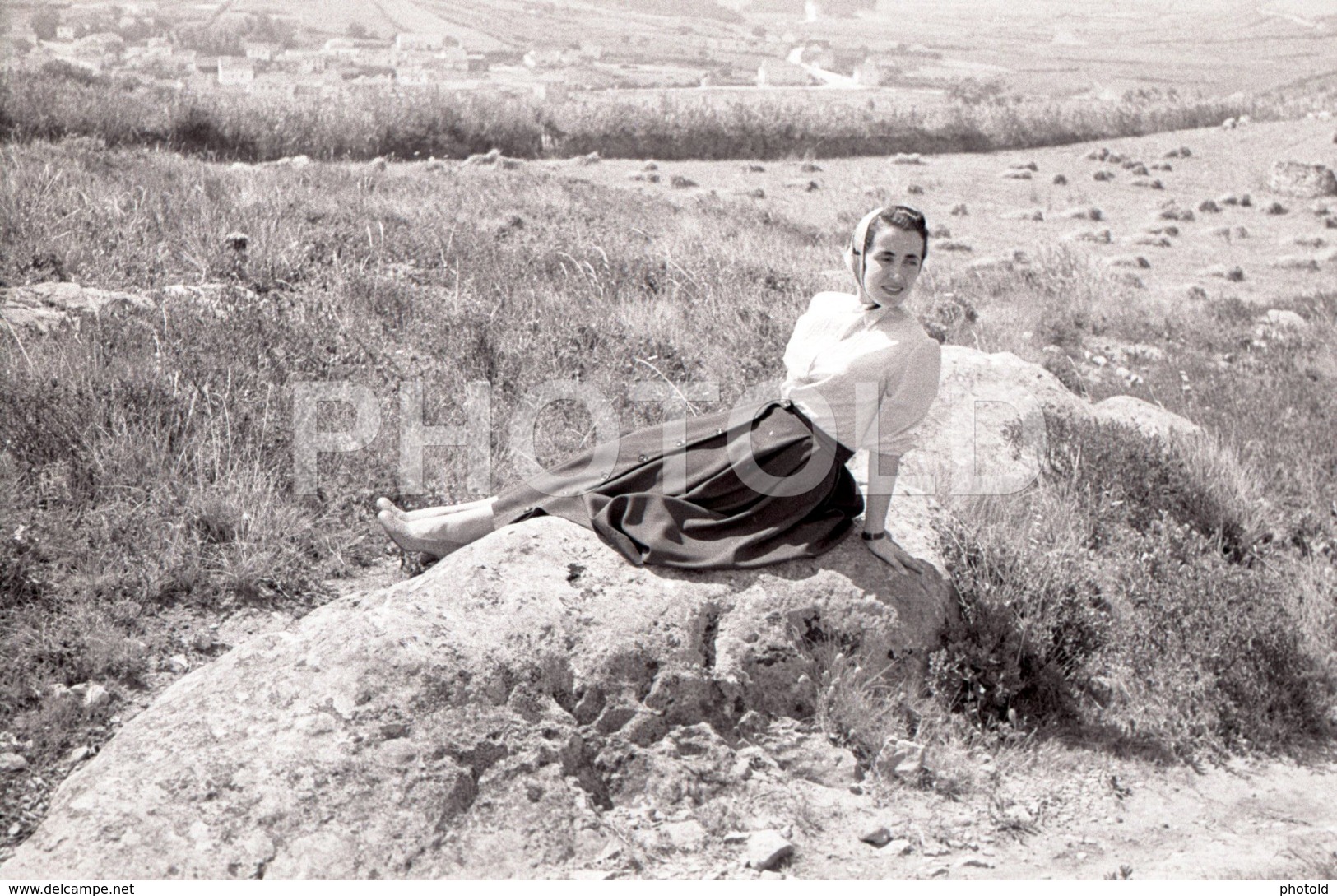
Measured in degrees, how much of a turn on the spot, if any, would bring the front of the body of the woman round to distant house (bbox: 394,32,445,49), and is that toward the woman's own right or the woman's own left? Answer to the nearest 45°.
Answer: approximately 135° to the woman's own right

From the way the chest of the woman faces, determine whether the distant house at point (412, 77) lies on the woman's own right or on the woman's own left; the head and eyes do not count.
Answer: on the woman's own right

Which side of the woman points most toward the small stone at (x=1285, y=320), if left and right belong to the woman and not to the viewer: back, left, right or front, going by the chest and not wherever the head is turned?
back

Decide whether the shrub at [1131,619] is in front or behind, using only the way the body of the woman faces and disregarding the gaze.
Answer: behind

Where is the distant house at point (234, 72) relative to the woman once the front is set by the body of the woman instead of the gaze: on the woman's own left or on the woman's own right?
on the woman's own right

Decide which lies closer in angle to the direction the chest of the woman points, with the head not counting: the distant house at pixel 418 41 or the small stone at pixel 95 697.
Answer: the small stone

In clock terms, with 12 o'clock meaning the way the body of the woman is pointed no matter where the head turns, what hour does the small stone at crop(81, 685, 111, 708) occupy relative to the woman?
The small stone is roughly at 1 o'clock from the woman.

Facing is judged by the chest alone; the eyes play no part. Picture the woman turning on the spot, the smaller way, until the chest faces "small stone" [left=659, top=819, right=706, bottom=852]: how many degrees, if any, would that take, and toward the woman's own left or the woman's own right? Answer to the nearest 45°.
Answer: approximately 45° to the woman's own left

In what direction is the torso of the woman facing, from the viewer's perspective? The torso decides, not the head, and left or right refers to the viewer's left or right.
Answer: facing the viewer and to the left of the viewer

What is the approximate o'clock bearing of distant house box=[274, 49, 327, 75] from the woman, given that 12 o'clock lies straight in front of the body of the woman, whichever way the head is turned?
The distant house is roughly at 4 o'clock from the woman.
